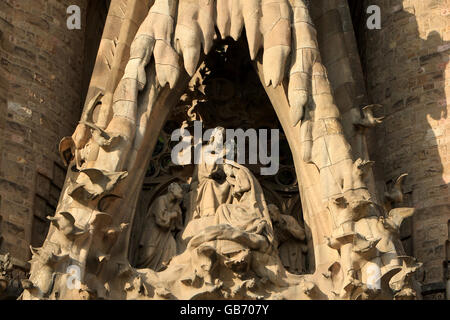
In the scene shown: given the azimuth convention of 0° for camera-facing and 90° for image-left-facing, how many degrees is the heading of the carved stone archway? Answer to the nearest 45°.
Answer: approximately 0°
